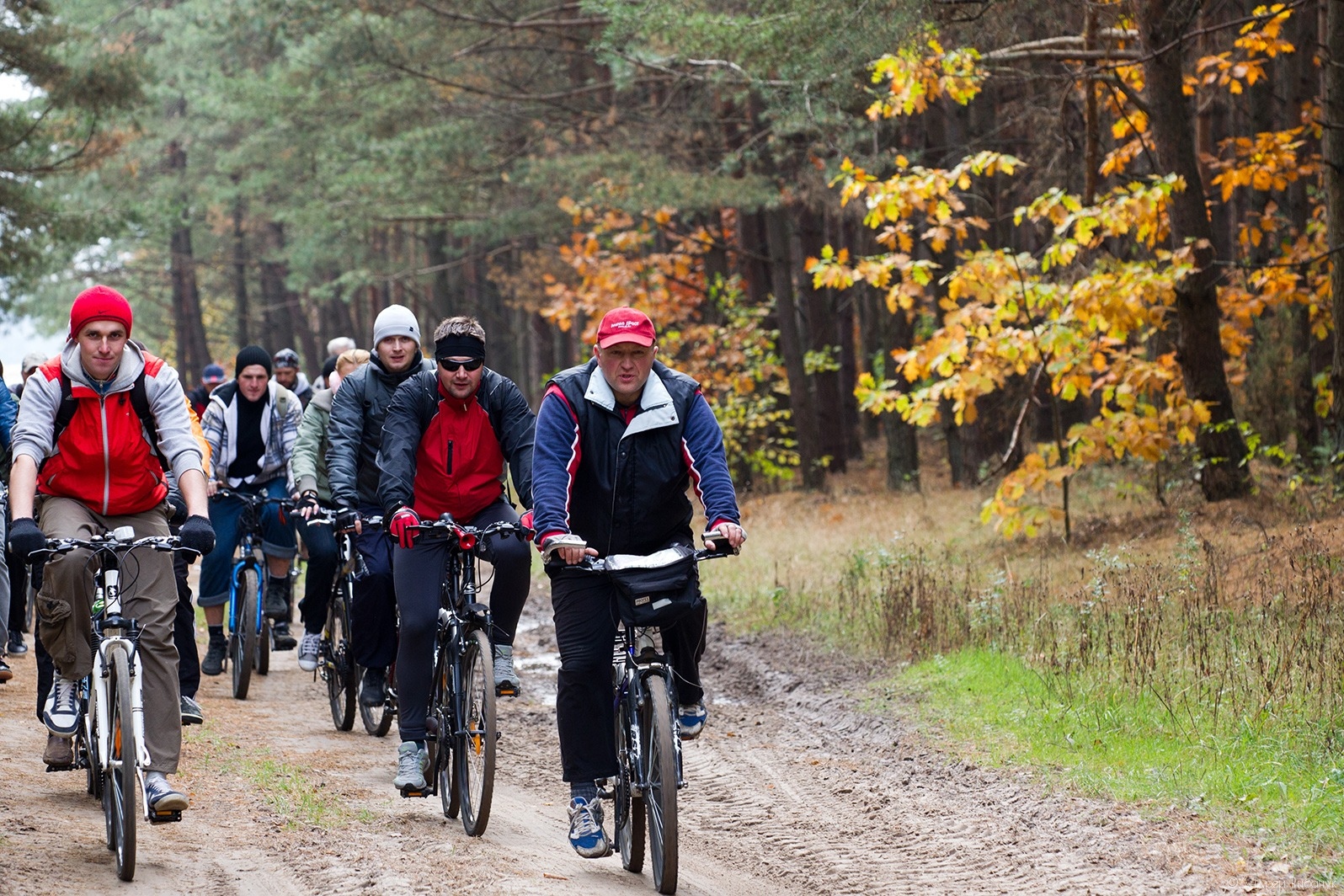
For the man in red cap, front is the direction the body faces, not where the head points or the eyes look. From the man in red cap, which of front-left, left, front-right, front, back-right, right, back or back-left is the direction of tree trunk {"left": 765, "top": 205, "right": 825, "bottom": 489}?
back

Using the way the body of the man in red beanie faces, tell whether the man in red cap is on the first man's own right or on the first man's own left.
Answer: on the first man's own left

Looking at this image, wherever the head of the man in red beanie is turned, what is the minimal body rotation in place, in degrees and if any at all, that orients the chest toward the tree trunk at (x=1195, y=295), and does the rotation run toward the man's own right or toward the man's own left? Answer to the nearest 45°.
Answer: approximately 135° to the man's own left

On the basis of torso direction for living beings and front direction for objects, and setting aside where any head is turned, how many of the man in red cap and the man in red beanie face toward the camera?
2

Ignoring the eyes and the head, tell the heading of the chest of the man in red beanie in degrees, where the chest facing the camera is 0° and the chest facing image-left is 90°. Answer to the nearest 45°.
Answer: approximately 0°

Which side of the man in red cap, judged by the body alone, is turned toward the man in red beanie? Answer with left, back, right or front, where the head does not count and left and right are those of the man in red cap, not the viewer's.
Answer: right

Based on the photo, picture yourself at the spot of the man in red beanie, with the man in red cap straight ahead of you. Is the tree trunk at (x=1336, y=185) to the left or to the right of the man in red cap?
left

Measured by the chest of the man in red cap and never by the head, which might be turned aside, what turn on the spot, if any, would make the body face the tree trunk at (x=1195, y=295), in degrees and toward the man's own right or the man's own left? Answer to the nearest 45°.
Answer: approximately 135° to the man's own left

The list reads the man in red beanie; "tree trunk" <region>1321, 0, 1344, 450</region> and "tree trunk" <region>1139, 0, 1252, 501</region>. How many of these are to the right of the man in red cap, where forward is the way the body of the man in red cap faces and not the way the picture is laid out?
1
